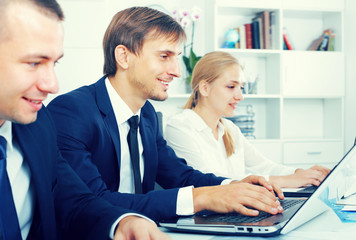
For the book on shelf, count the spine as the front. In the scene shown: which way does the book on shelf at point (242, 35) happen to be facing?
toward the camera

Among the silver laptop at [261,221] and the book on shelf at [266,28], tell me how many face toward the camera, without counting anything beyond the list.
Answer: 1

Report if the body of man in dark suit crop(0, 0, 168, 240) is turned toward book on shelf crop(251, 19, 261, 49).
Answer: no

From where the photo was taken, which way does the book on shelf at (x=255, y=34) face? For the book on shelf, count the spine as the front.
toward the camera

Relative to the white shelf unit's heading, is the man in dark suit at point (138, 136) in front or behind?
in front

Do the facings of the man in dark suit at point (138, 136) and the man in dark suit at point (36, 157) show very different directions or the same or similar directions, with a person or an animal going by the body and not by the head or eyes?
same or similar directions

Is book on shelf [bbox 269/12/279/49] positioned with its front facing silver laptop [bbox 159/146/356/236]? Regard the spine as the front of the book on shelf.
yes

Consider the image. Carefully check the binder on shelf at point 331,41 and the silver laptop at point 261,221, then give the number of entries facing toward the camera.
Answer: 1

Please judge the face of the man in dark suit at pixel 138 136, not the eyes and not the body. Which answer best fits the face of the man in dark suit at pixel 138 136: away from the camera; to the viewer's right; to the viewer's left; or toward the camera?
to the viewer's right

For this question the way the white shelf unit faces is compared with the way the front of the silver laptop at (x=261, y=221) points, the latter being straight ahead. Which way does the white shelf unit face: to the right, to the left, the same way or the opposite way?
to the left

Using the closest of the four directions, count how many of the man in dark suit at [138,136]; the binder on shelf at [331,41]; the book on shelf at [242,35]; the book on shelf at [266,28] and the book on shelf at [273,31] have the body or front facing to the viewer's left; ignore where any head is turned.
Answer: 0

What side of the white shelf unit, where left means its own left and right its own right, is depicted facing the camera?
front

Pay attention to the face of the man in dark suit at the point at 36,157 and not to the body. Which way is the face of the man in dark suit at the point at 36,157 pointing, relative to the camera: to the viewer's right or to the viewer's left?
to the viewer's right

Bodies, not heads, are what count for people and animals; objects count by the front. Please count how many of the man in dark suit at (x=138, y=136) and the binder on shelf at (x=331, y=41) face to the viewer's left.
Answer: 0

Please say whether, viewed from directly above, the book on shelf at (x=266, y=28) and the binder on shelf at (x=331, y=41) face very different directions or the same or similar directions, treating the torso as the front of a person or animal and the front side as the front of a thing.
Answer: same or similar directions

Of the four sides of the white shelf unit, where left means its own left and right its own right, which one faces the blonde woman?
front
